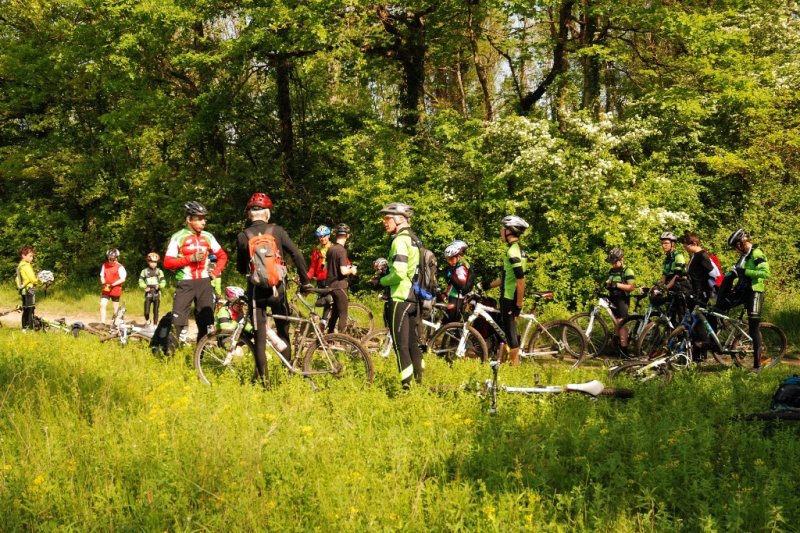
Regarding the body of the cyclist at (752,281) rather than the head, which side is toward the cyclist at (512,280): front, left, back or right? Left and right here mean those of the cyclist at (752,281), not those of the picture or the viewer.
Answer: front

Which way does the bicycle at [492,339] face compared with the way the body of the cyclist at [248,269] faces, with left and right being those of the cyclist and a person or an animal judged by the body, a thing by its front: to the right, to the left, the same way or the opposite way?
to the left

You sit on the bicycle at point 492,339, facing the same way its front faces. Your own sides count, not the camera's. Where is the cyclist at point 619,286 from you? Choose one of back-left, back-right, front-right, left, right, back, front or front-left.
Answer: back-right

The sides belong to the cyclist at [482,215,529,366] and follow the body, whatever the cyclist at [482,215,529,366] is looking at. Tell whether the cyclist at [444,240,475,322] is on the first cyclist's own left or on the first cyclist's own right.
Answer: on the first cyclist's own right

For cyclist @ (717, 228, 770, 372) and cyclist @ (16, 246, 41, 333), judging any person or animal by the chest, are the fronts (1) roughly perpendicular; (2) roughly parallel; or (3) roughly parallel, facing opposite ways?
roughly parallel, facing opposite ways

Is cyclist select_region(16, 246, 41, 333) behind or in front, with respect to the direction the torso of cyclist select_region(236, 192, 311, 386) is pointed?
in front

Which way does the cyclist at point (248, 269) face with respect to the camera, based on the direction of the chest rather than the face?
away from the camera

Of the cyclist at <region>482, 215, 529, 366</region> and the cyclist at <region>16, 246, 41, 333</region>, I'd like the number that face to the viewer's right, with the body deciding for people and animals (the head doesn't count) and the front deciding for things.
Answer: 1

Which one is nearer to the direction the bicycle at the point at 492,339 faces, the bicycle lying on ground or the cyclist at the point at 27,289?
the cyclist

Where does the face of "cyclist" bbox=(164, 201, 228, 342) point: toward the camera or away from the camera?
toward the camera

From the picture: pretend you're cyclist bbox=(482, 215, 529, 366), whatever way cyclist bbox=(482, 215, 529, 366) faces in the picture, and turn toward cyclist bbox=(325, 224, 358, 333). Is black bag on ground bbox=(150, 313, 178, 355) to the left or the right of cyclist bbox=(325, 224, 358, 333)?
left

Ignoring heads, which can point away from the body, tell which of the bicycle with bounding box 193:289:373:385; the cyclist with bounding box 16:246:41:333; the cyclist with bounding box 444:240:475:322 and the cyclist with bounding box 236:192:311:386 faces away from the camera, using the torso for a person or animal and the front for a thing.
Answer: the cyclist with bounding box 236:192:311:386

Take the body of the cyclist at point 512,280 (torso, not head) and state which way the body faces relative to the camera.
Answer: to the viewer's left

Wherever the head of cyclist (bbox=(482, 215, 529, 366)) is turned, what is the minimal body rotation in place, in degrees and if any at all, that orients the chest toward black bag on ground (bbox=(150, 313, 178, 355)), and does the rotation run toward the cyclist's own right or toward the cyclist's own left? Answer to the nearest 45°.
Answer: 0° — they already face it

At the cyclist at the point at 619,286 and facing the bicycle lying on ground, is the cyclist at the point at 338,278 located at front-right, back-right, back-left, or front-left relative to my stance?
front-right

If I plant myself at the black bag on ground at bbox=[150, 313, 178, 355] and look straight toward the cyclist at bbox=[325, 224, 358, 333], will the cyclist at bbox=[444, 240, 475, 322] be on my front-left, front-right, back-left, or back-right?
front-right
